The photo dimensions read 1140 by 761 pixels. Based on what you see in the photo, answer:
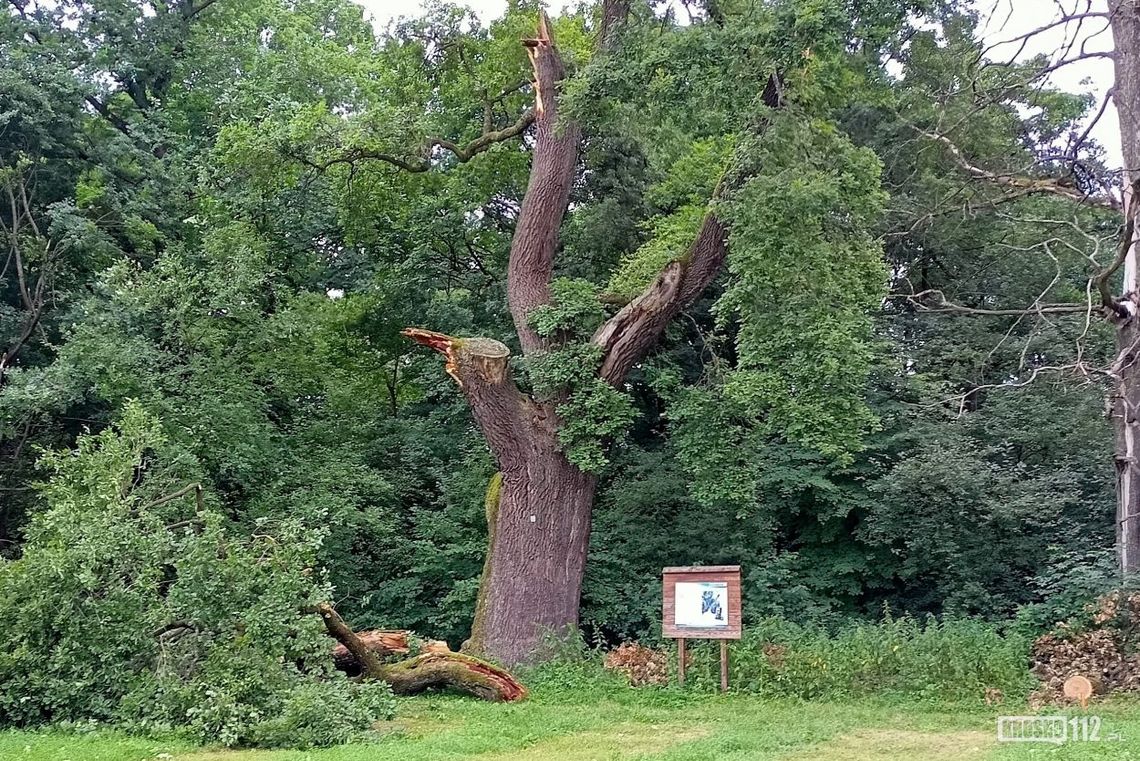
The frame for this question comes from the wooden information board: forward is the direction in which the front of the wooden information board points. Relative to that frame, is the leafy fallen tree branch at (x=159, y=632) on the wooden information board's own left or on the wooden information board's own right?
on the wooden information board's own right

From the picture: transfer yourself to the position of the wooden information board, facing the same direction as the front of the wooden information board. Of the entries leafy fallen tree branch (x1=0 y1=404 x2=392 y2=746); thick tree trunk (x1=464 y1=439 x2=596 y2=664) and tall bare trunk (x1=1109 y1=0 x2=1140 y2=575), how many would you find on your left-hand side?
1

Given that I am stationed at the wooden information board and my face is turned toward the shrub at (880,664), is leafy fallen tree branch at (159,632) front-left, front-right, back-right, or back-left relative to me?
back-right

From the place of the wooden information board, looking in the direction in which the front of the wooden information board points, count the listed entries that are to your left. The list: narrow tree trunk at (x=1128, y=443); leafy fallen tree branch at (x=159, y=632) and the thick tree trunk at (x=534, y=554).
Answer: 1

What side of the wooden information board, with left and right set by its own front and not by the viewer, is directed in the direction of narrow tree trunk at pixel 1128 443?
left

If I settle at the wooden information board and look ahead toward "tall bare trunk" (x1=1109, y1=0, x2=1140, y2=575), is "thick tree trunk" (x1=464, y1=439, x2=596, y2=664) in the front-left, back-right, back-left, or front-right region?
back-left

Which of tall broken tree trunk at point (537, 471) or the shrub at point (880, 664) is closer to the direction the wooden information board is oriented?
the shrub

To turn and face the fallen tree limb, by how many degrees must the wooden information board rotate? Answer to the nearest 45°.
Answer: approximately 90° to its right

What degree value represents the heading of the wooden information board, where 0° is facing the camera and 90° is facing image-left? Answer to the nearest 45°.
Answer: approximately 0°

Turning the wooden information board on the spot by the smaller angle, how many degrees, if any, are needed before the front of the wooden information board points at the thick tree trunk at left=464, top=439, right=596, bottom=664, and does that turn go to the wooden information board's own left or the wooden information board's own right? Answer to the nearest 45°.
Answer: approximately 135° to the wooden information board's own right

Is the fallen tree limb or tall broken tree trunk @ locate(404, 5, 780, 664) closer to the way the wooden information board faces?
the fallen tree limb

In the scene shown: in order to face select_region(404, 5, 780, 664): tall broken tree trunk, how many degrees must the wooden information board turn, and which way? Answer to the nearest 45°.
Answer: approximately 135° to its right

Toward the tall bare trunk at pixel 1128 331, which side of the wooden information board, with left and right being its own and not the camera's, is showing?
left
